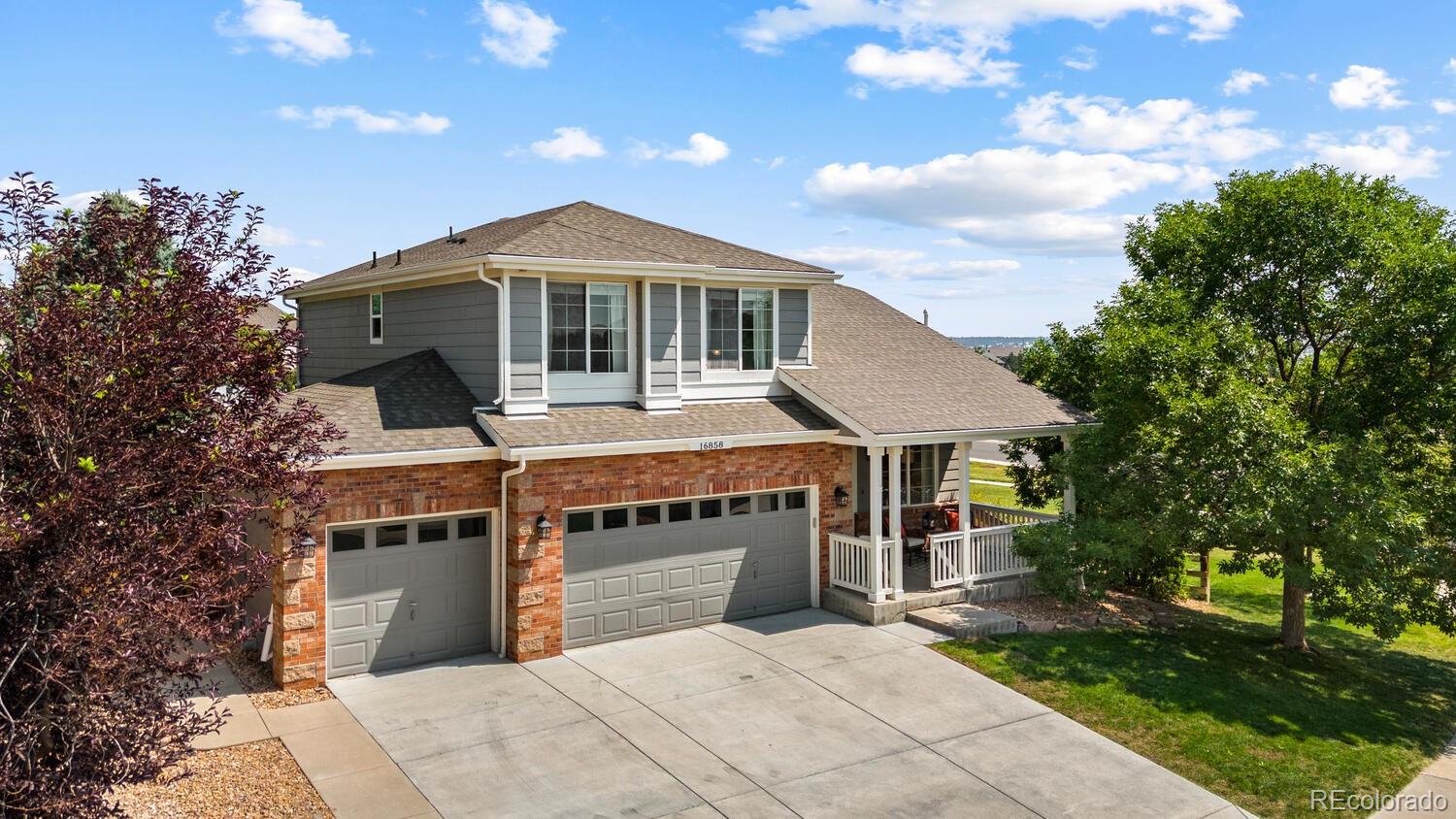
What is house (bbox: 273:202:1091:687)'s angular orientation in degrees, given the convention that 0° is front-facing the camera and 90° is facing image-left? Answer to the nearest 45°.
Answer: approximately 315°

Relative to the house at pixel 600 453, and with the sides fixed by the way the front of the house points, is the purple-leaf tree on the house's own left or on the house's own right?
on the house's own right

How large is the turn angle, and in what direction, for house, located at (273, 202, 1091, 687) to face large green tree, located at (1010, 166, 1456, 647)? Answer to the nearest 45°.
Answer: approximately 45° to its left

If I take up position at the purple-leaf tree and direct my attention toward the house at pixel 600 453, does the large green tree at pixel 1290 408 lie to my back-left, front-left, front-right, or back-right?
front-right

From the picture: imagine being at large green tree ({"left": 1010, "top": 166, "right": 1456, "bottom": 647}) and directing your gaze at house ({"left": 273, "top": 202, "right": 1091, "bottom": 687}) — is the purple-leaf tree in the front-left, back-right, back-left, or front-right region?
front-left

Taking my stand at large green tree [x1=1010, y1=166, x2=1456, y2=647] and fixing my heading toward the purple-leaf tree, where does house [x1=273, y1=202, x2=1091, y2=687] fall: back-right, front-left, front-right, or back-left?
front-right
